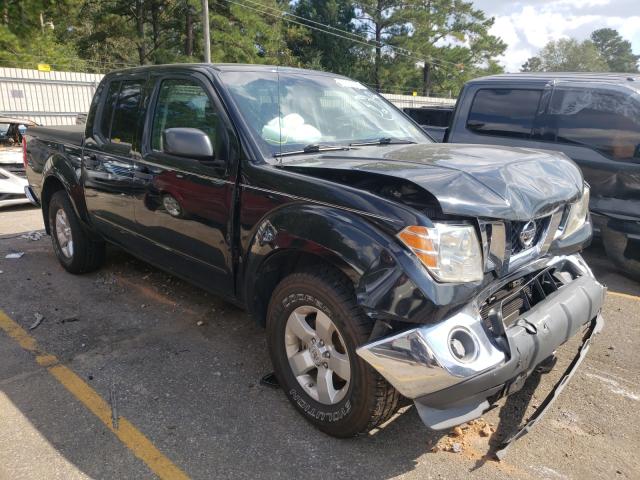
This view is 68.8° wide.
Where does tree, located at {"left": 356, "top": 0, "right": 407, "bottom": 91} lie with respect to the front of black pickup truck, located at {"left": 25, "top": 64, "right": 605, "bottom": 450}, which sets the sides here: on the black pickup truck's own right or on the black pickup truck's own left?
on the black pickup truck's own left

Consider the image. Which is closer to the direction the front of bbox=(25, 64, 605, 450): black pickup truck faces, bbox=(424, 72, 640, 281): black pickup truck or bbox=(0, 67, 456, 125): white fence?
the black pickup truck

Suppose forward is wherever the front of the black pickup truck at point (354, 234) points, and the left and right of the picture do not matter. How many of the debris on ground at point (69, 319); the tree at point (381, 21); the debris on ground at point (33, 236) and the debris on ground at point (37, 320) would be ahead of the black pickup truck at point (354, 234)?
0

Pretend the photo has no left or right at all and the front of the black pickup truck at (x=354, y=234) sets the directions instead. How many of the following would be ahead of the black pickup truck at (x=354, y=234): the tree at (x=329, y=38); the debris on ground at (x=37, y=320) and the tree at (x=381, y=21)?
0

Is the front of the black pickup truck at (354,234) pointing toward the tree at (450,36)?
no

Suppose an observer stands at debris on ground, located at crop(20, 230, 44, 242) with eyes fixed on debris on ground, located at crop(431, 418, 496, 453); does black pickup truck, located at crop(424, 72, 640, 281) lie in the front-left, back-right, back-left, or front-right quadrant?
front-left

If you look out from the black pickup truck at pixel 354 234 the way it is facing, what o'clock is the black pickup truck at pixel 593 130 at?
the black pickup truck at pixel 593 130 is roughly at 9 o'clock from the black pickup truck at pixel 354 234.

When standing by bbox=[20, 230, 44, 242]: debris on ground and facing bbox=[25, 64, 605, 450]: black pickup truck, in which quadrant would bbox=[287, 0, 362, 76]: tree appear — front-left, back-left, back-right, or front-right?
back-left

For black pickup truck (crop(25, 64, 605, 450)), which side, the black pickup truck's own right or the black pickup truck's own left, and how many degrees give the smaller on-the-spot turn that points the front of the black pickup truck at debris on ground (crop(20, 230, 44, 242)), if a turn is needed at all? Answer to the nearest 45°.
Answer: approximately 180°

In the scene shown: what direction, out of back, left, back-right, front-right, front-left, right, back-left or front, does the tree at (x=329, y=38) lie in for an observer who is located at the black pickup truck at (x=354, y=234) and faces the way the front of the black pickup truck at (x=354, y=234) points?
back-left

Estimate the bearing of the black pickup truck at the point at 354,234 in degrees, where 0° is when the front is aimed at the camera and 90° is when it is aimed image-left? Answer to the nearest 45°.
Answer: approximately 315°

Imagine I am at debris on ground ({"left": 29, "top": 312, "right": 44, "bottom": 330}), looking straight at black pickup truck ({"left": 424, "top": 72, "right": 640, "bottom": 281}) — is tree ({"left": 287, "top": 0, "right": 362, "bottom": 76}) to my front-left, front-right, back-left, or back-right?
front-left

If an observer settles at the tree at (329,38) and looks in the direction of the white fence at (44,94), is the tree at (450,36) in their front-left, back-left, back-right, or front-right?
back-left

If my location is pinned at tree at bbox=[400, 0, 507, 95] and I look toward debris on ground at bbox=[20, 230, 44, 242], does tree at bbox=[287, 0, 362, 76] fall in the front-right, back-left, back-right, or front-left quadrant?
front-right
